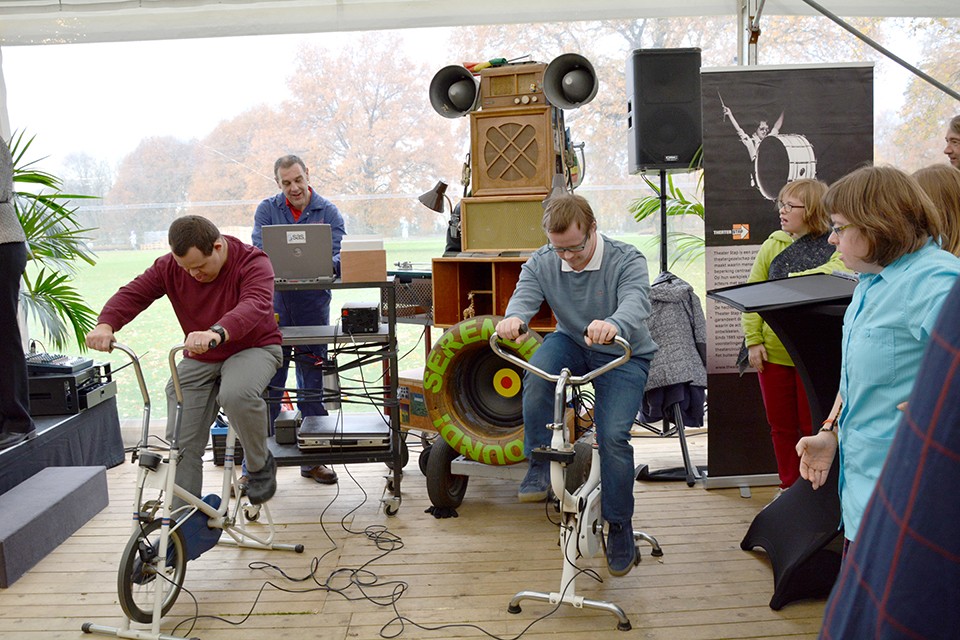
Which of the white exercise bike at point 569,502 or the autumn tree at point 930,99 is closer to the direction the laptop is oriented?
the autumn tree

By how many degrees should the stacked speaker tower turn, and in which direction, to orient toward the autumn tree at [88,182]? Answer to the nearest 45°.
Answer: approximately 135° to its right

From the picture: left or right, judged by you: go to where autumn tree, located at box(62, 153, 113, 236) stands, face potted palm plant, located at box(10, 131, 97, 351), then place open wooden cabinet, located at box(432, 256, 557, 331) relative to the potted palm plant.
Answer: left

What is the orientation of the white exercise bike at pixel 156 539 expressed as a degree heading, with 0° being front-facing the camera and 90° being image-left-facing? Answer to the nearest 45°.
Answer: approximately 45°

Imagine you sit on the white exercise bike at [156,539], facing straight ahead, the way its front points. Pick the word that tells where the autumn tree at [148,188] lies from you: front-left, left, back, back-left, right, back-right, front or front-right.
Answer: back-right

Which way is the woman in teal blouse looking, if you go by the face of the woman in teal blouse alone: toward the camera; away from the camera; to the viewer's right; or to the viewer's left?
to the viewer's left

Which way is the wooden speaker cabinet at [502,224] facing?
toward the camera

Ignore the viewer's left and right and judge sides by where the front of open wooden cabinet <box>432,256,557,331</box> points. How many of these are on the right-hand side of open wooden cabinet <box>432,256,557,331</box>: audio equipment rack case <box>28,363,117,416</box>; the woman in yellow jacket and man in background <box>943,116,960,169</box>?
1

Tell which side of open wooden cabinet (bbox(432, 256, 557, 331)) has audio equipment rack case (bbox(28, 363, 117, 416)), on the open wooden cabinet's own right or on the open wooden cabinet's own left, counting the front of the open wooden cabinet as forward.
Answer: on the open wooden cabinet's own right

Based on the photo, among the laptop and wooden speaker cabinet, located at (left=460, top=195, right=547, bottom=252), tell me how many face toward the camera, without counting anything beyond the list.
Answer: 1

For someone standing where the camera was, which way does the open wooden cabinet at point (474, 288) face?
facing the viewer

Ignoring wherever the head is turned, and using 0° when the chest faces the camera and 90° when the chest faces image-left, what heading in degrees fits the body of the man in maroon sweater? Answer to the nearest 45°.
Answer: approximately 45°

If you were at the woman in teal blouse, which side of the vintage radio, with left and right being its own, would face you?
front

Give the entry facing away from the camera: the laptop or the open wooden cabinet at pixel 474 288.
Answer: the laptop
